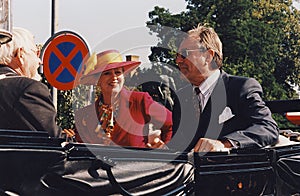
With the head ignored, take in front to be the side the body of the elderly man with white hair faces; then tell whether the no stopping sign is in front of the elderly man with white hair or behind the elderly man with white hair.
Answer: in front

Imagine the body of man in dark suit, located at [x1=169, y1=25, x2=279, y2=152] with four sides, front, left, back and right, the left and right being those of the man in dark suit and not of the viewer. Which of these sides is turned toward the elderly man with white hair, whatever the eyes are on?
front

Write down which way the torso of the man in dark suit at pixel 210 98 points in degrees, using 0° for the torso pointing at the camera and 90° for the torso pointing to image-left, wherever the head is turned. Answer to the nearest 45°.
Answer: approximately 45°

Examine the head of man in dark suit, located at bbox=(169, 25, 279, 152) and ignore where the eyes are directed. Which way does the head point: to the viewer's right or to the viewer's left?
to the viewer's left

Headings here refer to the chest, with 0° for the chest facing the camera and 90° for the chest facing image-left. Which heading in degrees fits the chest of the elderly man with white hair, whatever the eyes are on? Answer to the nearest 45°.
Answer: approximately 225°

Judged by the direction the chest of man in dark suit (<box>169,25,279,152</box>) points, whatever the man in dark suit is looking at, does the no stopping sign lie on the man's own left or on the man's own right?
on the man's own right

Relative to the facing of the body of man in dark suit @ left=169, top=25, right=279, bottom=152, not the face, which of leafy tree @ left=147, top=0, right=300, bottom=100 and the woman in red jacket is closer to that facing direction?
the woman in red jacket

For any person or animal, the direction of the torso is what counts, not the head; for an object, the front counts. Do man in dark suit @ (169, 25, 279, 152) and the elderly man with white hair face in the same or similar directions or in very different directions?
very different directions

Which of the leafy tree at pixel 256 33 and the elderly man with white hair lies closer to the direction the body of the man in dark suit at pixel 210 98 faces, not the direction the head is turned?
the elderly man with white hair

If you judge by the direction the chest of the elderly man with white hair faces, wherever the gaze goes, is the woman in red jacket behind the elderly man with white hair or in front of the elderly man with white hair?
in front
